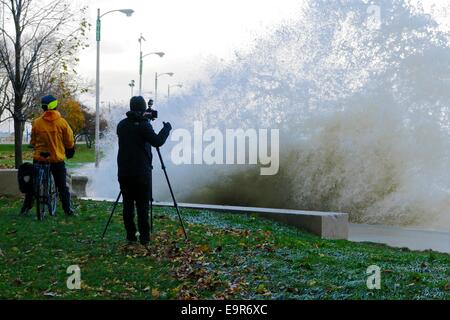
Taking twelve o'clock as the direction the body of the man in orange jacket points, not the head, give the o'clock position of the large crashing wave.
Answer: The large crashing wave is roughly at 2 o'clock from the man in orange jacket.

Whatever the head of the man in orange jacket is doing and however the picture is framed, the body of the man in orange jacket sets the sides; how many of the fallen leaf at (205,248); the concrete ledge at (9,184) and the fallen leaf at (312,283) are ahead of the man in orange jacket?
1

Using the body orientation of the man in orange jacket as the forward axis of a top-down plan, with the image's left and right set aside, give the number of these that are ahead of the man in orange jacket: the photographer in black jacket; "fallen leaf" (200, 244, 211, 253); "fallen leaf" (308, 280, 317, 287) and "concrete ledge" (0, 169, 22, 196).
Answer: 1

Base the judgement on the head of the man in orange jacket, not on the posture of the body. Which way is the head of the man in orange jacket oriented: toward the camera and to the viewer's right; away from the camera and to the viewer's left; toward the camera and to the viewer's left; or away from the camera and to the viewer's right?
away from the camera and to the viewer's right

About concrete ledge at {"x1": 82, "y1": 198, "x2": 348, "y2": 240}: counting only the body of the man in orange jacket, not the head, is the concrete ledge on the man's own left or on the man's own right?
on the man's own right

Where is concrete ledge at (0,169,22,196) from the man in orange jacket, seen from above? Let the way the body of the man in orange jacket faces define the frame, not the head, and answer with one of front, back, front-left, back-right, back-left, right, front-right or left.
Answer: front

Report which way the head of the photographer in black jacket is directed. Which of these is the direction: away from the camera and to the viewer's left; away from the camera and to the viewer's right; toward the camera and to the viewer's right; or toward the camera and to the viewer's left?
away from the camera and to the viewer's right

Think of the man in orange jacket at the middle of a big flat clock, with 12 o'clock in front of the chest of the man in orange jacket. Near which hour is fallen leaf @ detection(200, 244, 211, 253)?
The fallen leaf is roughly at 5 o'clock from the man in orange jacket.

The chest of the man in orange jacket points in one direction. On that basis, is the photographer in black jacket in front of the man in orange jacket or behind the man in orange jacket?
behind

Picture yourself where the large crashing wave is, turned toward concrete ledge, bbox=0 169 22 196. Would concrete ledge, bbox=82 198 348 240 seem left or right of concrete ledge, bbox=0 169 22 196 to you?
left

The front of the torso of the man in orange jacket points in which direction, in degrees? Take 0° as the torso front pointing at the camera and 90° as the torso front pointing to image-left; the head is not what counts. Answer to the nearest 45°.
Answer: approximately 180°

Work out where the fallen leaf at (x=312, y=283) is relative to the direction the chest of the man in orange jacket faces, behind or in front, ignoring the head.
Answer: behind
